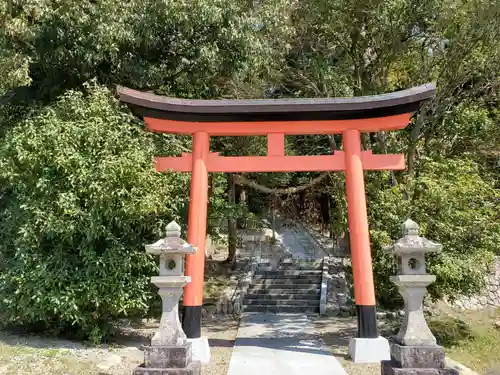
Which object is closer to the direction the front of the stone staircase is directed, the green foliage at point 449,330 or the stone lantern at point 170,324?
the stone lantern

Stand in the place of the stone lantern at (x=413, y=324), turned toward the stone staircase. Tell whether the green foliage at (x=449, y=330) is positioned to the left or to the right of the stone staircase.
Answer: right

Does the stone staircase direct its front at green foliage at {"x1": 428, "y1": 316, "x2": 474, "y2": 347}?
no

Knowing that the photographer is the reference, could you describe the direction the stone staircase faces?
facing the viewer

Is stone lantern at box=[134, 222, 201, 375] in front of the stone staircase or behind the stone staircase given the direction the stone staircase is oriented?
in front

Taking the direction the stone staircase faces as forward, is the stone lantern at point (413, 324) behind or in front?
in front

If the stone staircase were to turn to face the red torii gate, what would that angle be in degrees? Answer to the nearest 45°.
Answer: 0° — it already faces it

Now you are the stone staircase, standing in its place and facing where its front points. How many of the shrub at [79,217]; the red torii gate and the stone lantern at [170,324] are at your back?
0

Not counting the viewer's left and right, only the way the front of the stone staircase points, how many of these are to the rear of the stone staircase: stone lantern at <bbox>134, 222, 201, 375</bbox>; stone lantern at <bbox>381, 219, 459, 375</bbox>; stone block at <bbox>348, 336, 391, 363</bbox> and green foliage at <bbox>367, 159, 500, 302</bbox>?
0

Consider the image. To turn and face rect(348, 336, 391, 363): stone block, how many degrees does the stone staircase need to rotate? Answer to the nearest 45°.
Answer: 0° — it already faces it
